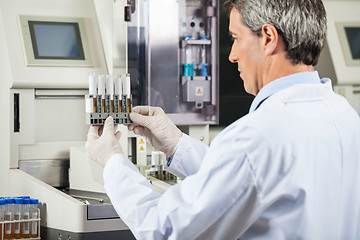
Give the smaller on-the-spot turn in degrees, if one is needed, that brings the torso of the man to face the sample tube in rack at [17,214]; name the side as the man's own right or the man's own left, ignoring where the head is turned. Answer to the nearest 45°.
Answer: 0° — they already face it

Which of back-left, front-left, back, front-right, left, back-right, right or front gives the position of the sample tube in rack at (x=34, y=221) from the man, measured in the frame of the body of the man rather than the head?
front

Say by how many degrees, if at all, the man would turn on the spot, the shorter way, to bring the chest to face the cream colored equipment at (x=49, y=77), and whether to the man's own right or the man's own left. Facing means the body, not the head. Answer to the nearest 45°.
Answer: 0° — they already face it

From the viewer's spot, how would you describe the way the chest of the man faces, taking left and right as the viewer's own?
facing away from the viewer and to the left of the viewer

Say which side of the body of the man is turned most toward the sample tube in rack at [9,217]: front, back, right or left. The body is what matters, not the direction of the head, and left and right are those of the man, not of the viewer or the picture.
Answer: front

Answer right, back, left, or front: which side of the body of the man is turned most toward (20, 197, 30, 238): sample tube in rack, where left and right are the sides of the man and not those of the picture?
front

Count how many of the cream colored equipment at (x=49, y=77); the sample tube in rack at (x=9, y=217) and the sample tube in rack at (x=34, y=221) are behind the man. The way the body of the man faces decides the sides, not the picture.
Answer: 0

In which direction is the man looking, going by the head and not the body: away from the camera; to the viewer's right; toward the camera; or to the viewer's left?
to the viewer's left
